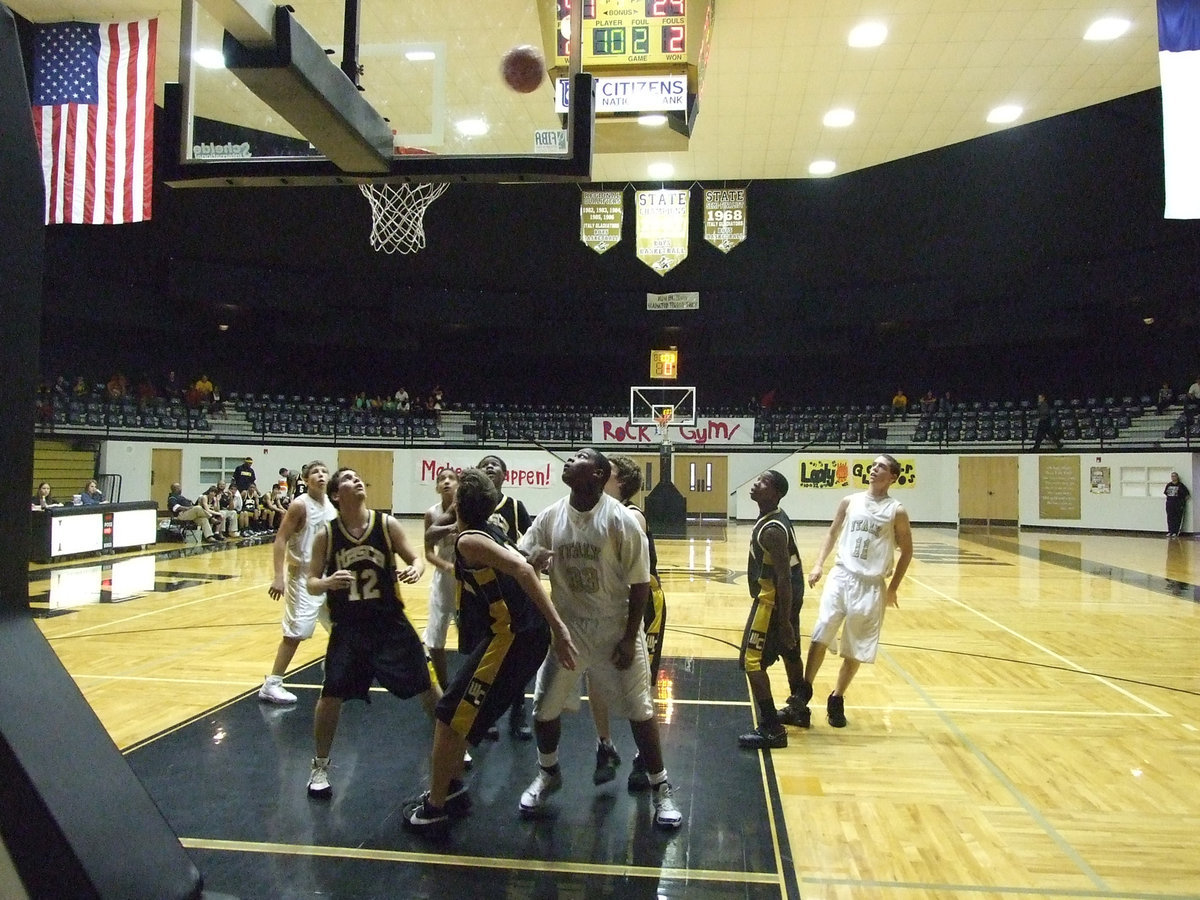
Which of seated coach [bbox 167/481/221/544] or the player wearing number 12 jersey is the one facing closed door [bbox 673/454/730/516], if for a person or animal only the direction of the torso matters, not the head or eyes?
the seated coach

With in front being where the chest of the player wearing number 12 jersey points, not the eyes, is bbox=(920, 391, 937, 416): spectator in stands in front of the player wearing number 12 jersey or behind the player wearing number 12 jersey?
behind

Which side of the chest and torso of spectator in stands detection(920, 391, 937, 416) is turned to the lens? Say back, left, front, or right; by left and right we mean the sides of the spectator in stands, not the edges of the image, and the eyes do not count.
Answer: front

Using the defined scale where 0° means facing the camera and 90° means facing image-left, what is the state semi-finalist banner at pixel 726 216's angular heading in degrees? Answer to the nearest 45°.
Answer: approximately 0°

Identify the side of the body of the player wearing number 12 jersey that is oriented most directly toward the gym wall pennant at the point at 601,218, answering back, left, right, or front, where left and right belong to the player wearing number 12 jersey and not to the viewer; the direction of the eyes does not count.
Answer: back

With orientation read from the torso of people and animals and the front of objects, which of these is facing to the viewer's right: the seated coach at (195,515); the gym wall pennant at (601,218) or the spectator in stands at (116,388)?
the seated coach

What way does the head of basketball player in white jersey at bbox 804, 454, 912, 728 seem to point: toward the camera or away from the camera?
toward the camera

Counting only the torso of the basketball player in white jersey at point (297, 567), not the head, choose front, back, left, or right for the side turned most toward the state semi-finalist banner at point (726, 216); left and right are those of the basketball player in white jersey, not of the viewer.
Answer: left

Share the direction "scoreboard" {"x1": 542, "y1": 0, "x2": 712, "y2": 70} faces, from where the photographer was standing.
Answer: facing the viewer

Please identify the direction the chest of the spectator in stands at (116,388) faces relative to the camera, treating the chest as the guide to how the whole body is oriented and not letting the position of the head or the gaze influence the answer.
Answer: toward the camera

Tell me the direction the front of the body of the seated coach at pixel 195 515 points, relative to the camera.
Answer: to the viewer's right

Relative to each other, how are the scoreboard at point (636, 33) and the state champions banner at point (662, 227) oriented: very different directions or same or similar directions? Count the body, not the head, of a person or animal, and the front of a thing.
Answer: same or similar directions

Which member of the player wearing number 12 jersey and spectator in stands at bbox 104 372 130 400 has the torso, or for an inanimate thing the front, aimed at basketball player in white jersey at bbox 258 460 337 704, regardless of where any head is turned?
the spectator in stands

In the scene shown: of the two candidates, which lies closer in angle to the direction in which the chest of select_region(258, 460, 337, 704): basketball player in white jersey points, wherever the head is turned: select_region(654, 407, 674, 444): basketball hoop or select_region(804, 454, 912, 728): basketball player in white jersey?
the basketball player in white jersey

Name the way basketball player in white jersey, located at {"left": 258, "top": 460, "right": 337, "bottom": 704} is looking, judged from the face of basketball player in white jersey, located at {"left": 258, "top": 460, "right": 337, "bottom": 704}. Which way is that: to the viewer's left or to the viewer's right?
to the viewer's right

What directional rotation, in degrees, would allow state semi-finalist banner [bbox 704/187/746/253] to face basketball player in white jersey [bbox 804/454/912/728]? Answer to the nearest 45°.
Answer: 0° — it already faces them
